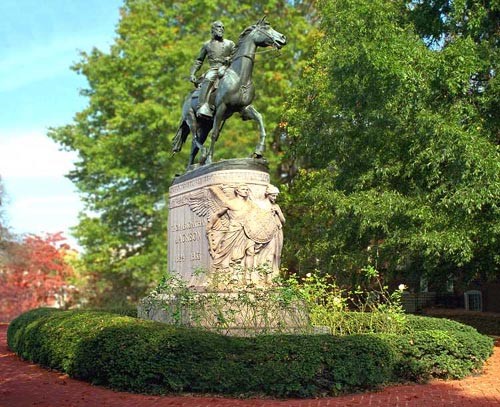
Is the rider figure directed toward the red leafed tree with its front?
no

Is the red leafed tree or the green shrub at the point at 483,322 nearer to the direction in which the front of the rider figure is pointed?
the green shrub

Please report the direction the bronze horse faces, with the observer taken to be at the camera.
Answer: facing the viewer and to the right of the viewer
